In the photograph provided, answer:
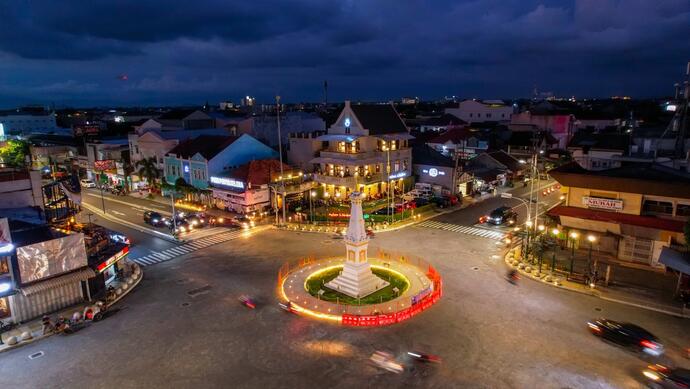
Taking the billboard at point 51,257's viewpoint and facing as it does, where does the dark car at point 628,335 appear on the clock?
The dark car is roughly at 12 o'clock from the billboard.

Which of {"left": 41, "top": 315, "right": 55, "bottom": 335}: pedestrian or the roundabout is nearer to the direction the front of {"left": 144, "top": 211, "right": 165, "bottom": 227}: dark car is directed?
the roundabout

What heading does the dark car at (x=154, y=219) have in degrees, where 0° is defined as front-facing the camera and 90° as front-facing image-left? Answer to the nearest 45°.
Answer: approximately 315°

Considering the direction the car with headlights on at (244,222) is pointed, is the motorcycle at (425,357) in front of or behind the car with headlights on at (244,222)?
in front

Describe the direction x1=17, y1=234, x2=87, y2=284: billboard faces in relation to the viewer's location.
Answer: facing the viewer and to the right of the viewer

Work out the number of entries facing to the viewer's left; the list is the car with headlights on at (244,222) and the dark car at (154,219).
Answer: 0

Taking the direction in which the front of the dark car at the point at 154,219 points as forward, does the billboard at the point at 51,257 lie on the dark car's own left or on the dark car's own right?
on the dark car's own right

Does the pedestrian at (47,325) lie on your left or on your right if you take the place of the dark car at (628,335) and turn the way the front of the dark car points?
on your left
